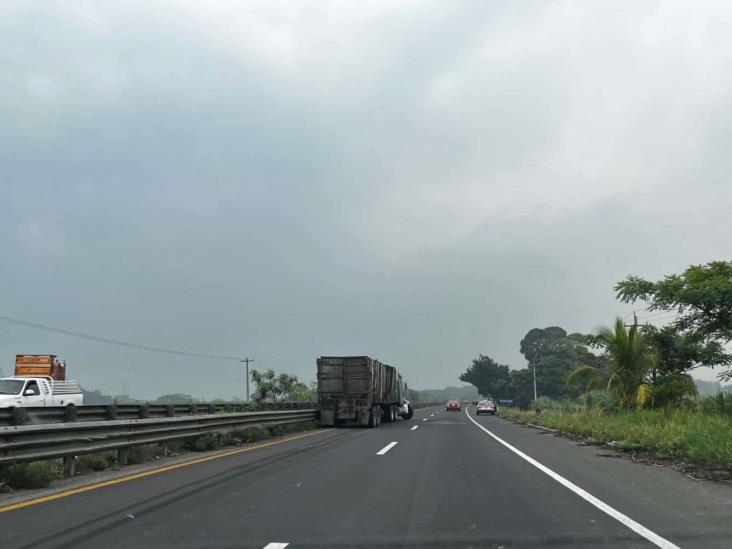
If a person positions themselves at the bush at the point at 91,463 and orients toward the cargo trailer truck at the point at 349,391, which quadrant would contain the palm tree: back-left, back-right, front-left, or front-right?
front-right

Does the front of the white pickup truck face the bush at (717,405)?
no

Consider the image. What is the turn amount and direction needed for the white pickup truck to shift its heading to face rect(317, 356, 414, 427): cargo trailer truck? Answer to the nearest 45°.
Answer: approximately 135° to its left

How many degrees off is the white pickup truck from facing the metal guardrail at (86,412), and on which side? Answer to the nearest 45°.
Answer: approximately 45° to its left

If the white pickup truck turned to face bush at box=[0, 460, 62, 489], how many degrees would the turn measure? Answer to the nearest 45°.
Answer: approximately 45° to its left

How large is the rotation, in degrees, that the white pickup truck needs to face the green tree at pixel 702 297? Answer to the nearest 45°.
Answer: approximately 135° to its left

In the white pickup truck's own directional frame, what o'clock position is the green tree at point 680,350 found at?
The green tree is roughly at 8 o'clock from the white pickup truck.

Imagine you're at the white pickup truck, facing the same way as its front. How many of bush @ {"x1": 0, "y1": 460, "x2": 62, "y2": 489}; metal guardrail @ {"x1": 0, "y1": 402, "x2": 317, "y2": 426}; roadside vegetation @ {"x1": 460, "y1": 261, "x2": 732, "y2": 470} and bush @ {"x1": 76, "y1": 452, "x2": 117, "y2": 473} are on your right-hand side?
0

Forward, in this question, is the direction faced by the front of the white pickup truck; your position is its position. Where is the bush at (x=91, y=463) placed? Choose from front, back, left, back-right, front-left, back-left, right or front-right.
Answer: front-left

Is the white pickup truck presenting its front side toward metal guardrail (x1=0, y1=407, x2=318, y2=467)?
no

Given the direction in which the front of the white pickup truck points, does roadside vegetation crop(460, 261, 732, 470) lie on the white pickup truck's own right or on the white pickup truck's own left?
on the white pickup truck's own left

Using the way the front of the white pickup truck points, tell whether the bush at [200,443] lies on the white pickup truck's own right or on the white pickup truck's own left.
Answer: on the white pickup truck's own left

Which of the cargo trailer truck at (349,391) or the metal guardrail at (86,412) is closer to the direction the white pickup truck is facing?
the metal guardrail
